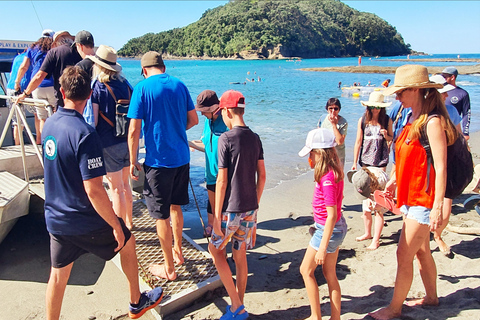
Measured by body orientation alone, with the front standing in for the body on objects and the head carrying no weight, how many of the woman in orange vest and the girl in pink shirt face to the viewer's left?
2

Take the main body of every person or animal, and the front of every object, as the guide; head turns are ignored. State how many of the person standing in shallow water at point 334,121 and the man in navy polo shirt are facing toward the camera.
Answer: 1

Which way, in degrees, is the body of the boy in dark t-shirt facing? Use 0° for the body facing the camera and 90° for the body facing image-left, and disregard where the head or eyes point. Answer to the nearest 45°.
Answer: approximately 135°

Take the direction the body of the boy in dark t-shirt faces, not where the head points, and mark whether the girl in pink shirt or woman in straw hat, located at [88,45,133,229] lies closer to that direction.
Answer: the woman in straw hat

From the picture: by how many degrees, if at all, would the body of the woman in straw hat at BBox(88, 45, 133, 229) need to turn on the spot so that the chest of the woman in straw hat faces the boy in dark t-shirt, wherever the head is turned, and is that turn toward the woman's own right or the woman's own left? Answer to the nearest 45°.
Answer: approximately 180°

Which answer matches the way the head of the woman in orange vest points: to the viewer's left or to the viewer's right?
to the viewer's left

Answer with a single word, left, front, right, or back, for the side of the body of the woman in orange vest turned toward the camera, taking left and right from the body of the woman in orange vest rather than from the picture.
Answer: left

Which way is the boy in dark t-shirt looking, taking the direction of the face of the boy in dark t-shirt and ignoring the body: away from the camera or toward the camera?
away from the camera

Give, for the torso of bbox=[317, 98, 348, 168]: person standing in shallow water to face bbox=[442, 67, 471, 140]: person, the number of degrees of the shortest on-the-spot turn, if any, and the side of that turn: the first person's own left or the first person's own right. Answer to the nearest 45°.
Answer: approximately 90° to the first person's own left

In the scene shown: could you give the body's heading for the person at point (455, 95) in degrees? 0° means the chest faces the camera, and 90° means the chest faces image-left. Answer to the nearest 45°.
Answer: approximately 45°

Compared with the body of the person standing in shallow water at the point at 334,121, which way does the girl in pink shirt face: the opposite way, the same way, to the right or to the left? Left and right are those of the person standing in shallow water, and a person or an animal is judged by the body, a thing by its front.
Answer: to the right

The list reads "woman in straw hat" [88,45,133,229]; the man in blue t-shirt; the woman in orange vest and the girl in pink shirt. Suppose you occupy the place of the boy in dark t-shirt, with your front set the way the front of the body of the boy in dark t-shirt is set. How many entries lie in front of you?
2

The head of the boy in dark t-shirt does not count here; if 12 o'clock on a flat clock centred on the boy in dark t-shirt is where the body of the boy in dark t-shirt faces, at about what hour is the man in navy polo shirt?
The man in navy polo shirt is roughly at 10 o'clock from the boy in dark t-shirt.
